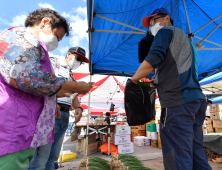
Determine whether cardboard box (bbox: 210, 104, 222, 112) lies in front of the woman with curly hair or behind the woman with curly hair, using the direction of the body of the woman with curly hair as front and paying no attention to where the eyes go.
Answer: in front

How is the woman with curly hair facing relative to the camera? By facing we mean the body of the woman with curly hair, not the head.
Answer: to the viewer's right

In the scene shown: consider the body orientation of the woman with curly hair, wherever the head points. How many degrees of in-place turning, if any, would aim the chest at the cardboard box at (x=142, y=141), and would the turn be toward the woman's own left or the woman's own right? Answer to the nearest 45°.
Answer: approximately 45° to the woman's own left

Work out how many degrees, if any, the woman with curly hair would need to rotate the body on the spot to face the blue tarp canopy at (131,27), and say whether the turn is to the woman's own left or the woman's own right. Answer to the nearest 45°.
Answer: approximately 45° to the woman's own left

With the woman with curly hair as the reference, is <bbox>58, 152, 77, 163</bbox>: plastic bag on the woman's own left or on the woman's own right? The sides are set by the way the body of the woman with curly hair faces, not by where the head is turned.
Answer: on the woman's own left

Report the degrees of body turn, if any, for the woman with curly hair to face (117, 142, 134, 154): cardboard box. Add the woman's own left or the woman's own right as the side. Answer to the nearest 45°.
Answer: approximately 45° to the woman's own left

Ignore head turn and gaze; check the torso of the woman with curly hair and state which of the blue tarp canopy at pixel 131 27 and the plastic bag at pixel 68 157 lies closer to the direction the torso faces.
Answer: the blue tarp canopy

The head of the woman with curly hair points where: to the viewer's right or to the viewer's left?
to the viewer's right
